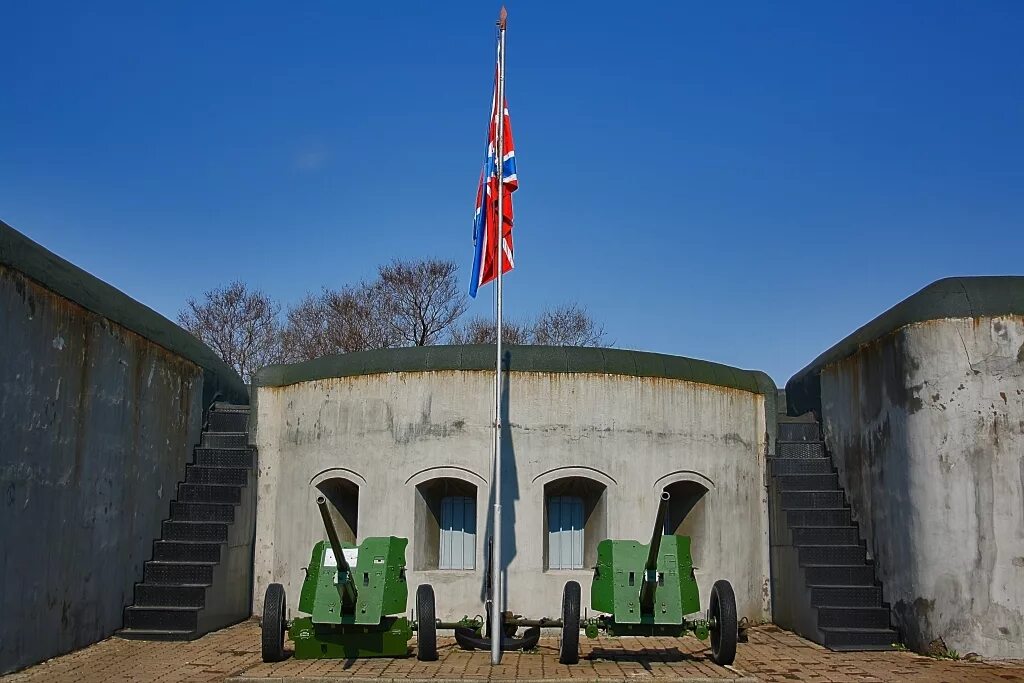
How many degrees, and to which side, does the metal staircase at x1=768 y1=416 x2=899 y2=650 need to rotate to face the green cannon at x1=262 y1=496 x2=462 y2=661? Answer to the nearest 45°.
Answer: approximately 45° to its right

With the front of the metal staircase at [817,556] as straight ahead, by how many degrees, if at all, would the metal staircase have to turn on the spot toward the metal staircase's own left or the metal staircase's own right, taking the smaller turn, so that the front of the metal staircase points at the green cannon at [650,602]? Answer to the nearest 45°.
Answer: approximately 45° to the metal staircase's own right

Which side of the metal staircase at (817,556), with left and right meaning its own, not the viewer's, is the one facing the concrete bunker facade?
right

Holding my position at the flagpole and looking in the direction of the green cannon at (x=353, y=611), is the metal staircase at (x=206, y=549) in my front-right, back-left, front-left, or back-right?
front-right

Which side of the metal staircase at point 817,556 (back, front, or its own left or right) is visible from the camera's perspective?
front

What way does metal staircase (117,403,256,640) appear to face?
toward the camera
